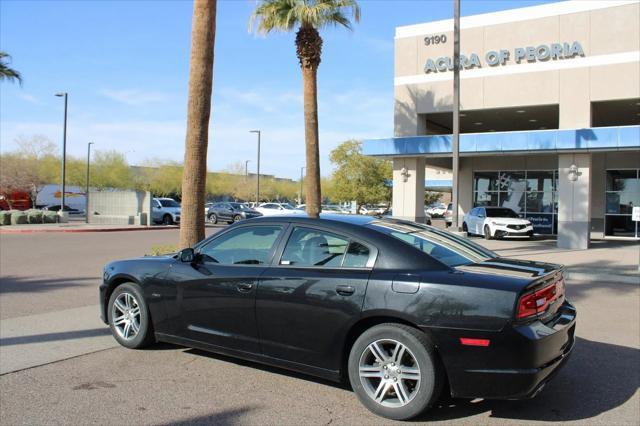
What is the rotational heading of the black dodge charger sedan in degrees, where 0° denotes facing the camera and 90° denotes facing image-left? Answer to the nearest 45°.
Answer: approximately 135°

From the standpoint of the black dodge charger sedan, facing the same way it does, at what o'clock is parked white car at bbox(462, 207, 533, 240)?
The parked white car is roughly at 2 o'clock from the black dodge charger sedan.

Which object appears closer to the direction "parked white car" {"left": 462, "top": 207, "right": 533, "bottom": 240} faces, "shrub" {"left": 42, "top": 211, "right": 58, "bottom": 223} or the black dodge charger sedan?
the black dodge charger sedan

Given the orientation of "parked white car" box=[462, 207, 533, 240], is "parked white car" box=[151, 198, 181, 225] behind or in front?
behind

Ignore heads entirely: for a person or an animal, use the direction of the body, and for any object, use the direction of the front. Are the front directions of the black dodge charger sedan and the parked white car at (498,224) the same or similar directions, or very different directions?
very different directions

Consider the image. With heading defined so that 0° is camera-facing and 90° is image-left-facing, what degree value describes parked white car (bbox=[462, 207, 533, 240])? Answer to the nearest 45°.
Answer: approximately 315°

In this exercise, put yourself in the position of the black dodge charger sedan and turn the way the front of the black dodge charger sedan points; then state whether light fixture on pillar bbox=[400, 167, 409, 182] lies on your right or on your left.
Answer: on your right

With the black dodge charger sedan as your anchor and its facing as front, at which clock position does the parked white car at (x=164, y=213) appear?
The parked white car is roughly at 1 o'clock from the black dodge charger sedan.
